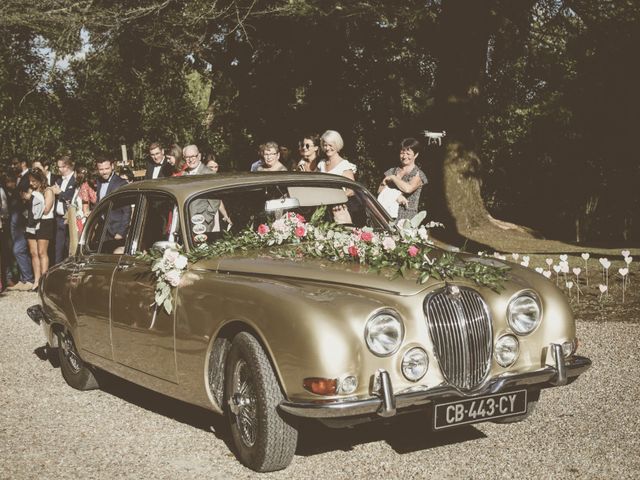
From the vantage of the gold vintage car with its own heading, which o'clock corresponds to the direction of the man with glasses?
The man with glasses is roughly at 7 o'clock from the gold vintage car.

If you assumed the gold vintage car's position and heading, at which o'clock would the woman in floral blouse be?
The woman in floral blouse is roughly at 8 o'clock from the gold vintage car.

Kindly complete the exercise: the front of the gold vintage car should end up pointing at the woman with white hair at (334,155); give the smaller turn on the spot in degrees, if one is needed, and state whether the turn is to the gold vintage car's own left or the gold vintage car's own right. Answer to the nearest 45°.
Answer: approximately 135° to the gold vintage car's own left

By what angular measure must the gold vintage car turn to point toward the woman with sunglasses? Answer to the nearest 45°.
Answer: approximately 135° to its left

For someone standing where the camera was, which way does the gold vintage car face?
facing the viewer and to the right of the viewer

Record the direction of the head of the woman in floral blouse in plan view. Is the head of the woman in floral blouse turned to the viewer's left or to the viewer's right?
to the viewer's left
